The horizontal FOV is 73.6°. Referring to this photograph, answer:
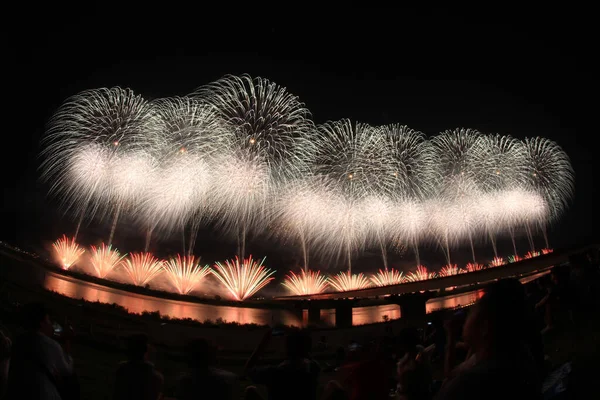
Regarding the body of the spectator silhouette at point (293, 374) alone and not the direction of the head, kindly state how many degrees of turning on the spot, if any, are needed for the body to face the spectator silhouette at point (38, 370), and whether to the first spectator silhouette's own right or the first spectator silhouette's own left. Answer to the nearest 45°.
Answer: approximately 90° to the first spectator silhouette's own left

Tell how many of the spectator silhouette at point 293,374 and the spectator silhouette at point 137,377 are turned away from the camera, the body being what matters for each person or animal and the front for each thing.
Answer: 2

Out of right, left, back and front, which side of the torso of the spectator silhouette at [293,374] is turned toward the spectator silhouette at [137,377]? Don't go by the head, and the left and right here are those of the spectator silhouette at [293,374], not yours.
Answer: left

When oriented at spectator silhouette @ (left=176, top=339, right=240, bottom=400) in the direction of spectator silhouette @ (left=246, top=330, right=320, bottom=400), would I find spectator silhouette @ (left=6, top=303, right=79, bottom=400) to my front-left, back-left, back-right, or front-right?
back-right

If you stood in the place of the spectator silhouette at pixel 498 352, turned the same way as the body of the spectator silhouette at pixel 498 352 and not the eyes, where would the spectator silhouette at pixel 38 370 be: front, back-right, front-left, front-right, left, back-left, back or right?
front-left

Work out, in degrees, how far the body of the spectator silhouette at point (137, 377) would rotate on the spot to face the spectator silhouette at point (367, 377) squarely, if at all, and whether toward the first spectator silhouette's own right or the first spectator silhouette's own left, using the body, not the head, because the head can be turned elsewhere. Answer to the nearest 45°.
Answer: approximately 135° to the first spectator silhouette's own right

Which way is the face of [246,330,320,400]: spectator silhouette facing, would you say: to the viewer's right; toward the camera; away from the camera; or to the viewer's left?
away from the camera

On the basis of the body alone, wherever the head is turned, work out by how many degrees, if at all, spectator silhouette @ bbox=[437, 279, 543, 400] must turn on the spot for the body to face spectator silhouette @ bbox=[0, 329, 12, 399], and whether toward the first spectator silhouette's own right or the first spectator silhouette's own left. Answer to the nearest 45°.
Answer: approximately 45° to the first spectator silhouette's own left

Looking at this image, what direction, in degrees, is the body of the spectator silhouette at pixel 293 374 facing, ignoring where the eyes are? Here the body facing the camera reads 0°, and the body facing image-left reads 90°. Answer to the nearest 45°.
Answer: approximately 180°

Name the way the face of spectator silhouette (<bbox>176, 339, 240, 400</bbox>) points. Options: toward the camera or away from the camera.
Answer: away from the camera

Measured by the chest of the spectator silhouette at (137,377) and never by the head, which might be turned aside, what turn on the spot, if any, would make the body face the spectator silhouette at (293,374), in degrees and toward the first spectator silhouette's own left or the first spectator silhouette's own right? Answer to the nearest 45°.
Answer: approximately 135° to the first spectator silhouette's own right

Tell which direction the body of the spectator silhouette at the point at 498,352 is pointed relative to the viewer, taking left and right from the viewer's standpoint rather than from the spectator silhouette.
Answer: facing away from the viewer and to the left of the viewer

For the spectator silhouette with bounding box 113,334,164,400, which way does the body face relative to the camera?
away from the camera
